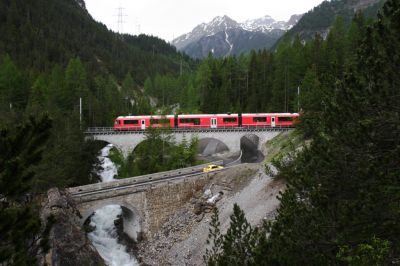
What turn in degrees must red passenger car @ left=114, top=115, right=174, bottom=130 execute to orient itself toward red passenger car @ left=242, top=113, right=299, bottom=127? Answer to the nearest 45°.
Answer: approximately 180°

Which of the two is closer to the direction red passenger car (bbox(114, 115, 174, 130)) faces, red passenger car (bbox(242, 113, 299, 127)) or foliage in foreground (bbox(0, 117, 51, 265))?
the foliage in foreground

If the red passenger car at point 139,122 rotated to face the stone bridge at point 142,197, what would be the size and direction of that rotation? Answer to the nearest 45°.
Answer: approximately 90° to its left

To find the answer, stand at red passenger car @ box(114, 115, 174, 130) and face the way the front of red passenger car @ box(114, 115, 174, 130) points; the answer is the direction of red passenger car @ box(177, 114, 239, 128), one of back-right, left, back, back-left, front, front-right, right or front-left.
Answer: back

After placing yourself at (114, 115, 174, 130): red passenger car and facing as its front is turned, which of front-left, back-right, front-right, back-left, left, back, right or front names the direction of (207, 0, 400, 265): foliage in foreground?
left

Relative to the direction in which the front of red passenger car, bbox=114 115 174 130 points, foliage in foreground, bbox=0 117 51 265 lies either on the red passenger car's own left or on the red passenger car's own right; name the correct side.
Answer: on the red passenger car's own left

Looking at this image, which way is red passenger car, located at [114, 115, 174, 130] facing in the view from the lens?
facing to the left of the viewer
